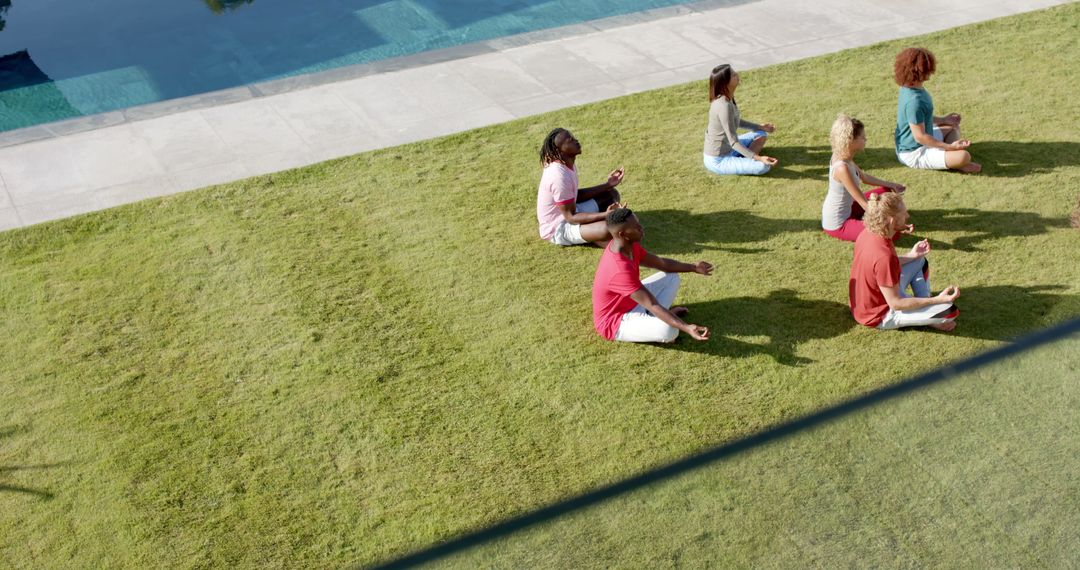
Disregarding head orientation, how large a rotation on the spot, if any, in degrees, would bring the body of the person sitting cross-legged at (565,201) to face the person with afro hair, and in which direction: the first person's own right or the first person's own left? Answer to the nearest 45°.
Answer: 0° — they already face them

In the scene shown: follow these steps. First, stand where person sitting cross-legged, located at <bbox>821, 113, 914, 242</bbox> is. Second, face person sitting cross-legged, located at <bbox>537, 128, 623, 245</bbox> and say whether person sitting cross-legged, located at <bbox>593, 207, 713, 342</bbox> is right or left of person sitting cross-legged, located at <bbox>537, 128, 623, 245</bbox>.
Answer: left

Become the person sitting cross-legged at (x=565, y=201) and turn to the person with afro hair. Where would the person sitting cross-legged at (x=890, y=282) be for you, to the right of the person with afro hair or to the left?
right

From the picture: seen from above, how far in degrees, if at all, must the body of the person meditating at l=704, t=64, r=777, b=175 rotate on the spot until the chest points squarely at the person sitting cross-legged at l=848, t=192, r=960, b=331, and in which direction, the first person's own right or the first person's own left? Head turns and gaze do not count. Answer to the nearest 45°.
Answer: approximately 45° to the first person's own right

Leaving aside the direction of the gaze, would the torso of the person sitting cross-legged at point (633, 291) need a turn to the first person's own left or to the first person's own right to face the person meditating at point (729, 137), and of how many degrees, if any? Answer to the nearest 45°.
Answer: approximately 90° to the first person's own left

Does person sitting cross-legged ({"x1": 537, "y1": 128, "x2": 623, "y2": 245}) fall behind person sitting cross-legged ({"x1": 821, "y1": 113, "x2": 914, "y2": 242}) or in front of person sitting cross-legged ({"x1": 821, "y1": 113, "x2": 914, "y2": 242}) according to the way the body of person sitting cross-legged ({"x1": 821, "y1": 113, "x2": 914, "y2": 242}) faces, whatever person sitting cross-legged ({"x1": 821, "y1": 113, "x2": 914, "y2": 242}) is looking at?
behind

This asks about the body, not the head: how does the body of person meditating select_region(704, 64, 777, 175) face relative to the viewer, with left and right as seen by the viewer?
facing to the right of the viewer

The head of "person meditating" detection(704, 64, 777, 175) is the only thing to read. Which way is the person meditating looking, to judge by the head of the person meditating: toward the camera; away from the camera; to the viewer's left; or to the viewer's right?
to the viewer's right

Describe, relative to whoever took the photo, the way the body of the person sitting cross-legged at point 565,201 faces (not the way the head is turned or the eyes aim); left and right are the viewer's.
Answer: facing to the right of the viewer

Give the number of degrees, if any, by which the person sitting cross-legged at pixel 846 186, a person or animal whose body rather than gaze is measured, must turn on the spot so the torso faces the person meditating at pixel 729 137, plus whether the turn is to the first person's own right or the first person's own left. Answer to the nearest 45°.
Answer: approximately 135° to the first person's own left

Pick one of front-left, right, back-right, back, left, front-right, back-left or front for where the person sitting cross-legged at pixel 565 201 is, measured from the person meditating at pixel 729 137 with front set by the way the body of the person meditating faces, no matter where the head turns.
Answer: back-right

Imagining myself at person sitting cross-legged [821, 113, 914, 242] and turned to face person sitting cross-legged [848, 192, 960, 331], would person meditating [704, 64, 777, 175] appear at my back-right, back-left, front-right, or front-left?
back-right

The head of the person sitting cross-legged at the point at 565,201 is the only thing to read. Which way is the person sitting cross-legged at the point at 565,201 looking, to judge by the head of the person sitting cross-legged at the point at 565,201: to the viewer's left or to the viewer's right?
to the viewer's right
